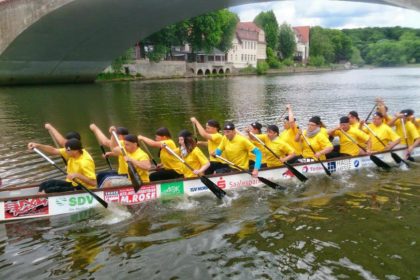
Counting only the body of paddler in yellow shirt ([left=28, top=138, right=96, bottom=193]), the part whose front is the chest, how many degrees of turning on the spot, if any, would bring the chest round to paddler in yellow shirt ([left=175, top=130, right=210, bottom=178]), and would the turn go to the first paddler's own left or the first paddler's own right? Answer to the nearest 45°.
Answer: approximately 180°

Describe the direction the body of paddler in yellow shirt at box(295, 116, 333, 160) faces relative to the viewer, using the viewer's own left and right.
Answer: facing the viewer and to the left of the viewer

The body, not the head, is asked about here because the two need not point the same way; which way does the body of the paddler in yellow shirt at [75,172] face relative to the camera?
to the viewer's left

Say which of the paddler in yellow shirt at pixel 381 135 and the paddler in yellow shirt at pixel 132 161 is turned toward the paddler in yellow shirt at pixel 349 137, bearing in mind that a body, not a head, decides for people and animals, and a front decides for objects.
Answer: the paddler in yellow shirt at pixel 381 135

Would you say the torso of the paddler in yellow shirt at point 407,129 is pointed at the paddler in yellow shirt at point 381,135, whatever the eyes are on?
yes

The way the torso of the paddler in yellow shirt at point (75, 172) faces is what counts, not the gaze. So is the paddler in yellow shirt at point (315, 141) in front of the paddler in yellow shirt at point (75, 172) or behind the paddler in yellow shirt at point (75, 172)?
behind

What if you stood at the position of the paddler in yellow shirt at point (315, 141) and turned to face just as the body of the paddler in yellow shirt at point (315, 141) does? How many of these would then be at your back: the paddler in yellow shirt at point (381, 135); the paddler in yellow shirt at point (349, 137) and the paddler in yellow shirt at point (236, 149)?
2

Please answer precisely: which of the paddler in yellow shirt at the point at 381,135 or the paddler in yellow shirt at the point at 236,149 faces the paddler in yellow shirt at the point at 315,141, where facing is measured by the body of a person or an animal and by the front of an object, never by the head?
the paddler in yellow shirt at the point at 381,135

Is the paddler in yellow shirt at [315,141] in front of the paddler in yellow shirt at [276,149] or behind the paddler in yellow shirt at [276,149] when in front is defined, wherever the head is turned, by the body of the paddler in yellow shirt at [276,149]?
behind

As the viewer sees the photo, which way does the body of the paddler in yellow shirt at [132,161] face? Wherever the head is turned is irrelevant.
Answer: to the viewer's left

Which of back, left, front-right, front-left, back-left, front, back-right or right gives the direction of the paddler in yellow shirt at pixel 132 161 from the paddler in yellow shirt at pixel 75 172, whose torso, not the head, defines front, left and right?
back

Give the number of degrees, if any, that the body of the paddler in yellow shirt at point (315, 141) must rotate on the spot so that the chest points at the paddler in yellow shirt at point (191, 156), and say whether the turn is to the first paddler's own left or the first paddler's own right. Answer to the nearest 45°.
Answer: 0° — they already face them

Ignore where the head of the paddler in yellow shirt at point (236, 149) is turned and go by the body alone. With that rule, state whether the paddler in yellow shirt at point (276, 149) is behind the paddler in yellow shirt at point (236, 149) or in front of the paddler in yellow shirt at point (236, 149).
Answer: behind

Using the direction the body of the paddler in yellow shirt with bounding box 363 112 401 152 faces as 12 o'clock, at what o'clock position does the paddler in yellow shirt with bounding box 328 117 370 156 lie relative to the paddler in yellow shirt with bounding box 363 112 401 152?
the paddler in yellow shirt with bounding box 328 117 370 156 is roughly at 12 o'clock from the paddler in yellow shirt with bounding box 363 112 401 152.

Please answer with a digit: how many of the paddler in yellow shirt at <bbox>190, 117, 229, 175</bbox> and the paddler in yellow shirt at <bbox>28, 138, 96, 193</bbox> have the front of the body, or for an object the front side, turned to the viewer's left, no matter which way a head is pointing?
2

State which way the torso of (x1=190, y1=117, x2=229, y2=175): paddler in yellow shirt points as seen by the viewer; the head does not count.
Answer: to the viewer's left

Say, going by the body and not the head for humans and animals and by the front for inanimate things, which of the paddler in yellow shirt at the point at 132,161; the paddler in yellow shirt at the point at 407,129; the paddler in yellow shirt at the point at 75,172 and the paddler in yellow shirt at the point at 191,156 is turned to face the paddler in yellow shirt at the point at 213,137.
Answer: the paddler in yellow shirt at the point at 407,129
